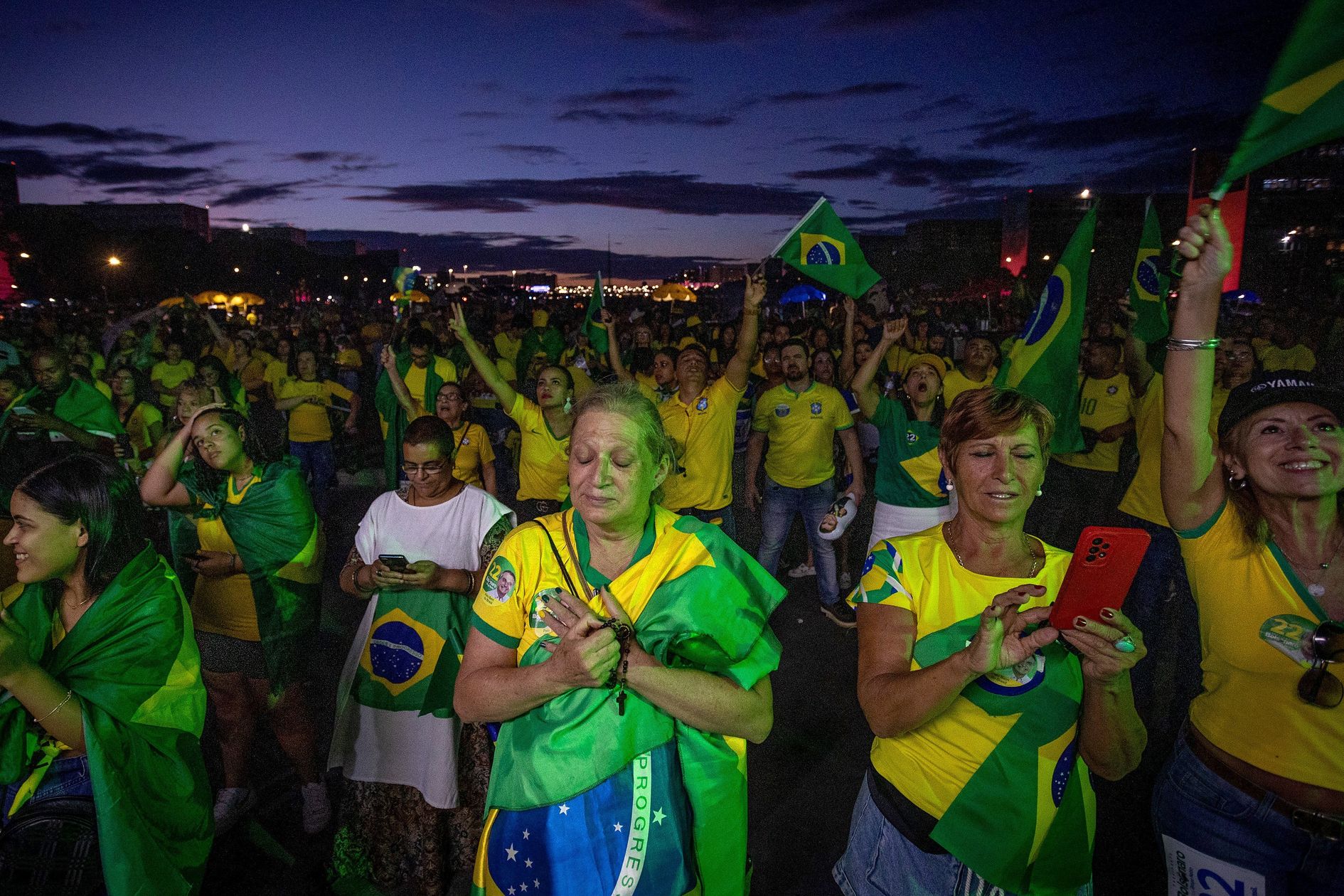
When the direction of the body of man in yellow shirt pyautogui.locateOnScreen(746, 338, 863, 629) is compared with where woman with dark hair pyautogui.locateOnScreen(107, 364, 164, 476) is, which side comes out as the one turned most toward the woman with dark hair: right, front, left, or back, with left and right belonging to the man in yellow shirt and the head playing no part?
right

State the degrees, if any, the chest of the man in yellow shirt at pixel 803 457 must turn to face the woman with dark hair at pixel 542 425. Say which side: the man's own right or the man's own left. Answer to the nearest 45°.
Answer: approximately 45° to the man's own right

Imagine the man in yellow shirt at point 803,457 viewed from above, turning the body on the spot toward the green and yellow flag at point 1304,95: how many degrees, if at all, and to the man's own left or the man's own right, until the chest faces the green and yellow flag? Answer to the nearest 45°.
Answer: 0° — they already face it

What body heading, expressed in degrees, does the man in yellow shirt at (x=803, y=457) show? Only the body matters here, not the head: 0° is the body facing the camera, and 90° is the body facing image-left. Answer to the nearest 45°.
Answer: approximately 0°

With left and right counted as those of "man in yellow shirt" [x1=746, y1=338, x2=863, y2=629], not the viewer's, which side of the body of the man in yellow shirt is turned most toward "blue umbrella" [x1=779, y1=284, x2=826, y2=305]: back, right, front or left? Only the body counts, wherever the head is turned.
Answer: back

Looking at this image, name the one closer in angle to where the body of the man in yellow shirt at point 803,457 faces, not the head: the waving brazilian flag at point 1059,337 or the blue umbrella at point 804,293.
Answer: the waving brazilian flag

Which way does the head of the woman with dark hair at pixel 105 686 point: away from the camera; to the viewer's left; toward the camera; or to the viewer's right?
to the viewer's left
